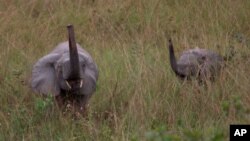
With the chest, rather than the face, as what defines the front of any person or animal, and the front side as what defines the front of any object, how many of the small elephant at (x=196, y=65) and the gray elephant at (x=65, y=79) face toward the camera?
1

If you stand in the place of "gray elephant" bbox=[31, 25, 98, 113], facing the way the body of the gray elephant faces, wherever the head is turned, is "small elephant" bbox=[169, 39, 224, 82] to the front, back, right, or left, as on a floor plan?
left

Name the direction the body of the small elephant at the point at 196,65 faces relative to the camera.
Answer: to the viewer's left

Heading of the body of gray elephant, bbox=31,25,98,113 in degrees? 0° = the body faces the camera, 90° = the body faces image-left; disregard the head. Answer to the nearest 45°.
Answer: approximately 0°

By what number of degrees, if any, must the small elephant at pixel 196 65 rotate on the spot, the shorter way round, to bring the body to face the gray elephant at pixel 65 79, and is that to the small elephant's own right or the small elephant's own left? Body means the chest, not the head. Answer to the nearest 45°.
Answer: approximately 45° to the small elephant's own left

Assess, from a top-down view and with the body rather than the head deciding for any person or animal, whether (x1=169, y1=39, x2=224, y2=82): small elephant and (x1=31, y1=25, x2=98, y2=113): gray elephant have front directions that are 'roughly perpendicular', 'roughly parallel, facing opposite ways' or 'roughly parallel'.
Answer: roughly perpendicular
